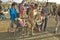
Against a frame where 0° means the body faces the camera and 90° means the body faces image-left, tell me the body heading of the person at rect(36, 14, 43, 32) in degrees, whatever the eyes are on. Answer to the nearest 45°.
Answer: approximately 45°
